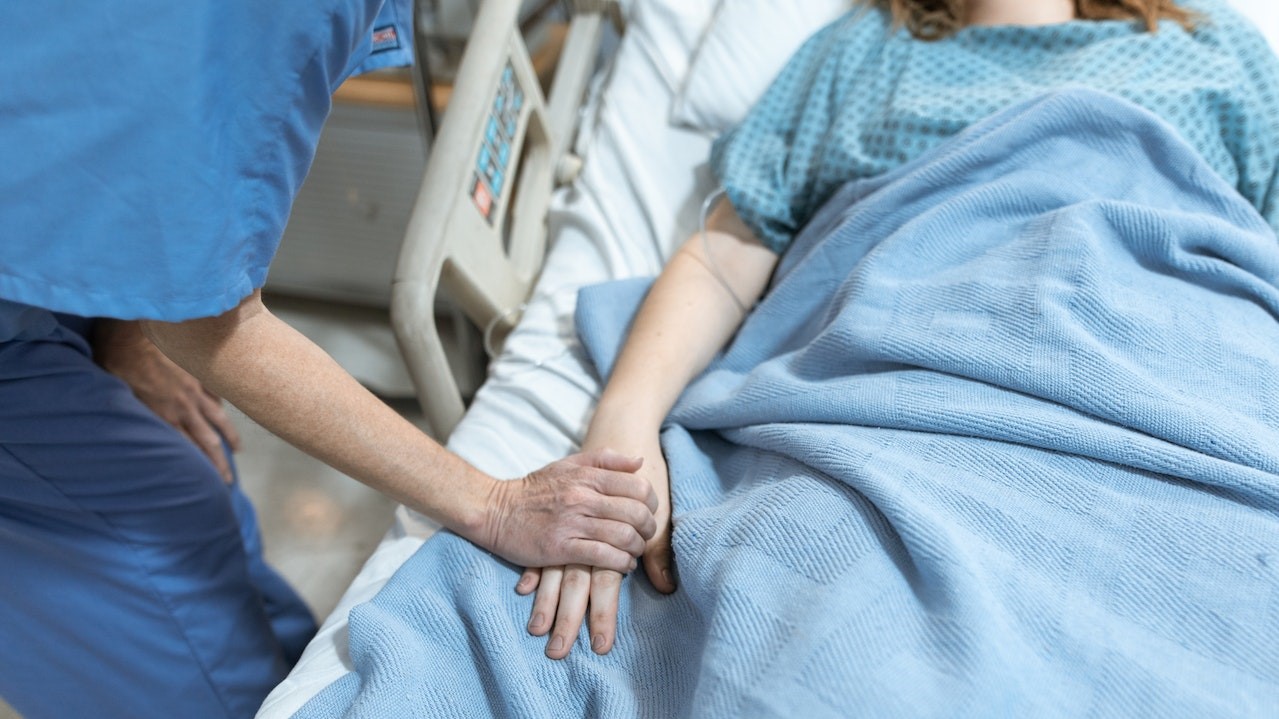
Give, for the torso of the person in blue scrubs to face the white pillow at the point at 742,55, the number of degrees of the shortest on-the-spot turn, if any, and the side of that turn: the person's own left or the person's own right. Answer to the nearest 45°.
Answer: approximately 45° to the person's own left

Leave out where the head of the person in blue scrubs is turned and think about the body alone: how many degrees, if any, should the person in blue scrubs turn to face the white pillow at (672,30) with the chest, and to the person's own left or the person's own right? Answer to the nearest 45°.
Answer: approximately 45° to the person's own left

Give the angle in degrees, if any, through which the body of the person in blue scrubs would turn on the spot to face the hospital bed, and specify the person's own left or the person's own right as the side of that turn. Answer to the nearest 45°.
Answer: approximately 45° to the person's own left

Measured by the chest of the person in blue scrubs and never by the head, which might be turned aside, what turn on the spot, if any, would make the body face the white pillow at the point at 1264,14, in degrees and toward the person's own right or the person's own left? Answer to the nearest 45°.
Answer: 0° — they already face it

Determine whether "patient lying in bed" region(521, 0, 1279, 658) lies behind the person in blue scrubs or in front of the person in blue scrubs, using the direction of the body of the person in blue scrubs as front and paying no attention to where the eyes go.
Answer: in front

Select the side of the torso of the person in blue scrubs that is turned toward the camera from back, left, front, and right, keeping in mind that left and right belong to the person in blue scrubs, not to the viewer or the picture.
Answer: right
